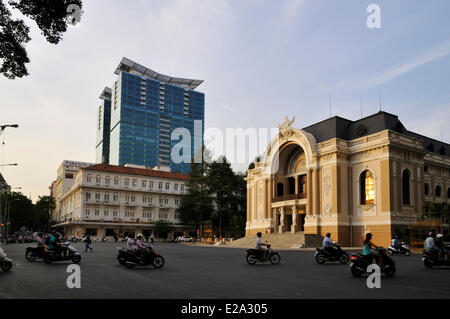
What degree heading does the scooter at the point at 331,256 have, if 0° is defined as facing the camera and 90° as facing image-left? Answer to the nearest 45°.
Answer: approximately 270°

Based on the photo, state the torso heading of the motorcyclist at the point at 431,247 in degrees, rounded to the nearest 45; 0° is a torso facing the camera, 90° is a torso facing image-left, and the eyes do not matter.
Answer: approximately 270°

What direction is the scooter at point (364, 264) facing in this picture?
to the viewer's right

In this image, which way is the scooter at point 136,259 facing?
to the viewer's right

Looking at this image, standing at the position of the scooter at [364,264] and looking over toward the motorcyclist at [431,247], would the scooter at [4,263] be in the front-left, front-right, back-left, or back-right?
back-left

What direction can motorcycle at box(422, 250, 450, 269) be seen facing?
to the viewer's right

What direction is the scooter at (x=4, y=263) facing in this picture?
to the viewer's right
